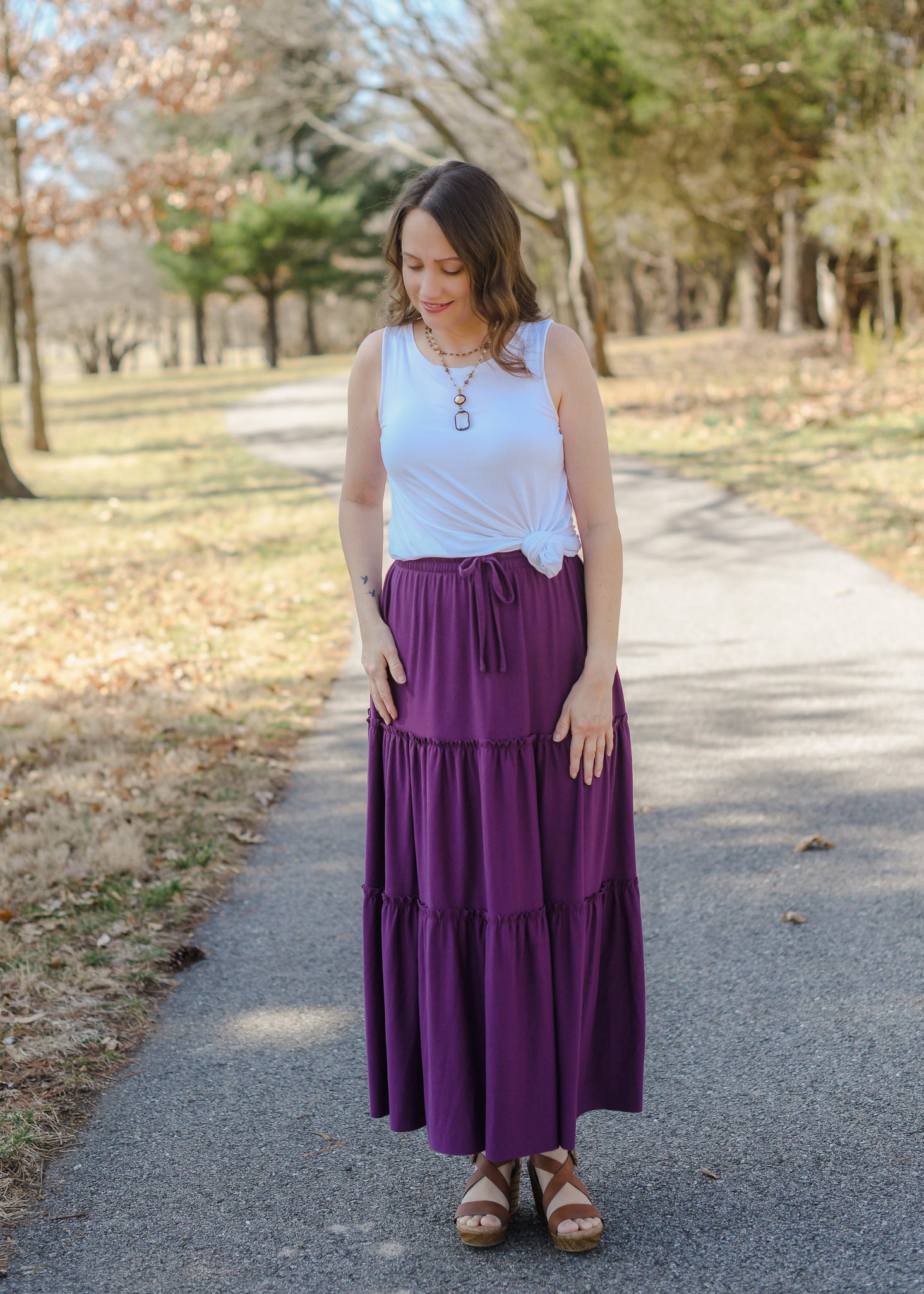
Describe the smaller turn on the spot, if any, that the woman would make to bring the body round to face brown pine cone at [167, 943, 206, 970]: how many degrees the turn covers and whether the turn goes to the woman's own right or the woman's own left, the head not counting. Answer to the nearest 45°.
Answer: approximately 135° to the woman's own right

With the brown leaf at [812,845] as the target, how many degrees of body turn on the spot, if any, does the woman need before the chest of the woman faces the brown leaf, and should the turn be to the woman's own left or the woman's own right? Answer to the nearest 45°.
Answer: approximately 135° to the woman's own left

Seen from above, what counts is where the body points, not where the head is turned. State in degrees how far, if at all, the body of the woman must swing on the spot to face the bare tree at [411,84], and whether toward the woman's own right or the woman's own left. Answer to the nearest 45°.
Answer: approximately 180°

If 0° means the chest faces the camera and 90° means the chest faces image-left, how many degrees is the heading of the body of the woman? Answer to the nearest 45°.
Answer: approximately 0°

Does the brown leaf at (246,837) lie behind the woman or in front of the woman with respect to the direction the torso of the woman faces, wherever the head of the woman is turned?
behind
